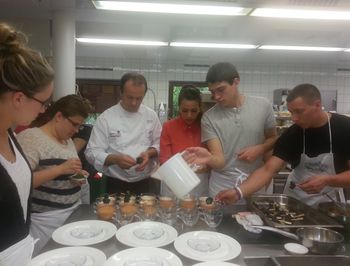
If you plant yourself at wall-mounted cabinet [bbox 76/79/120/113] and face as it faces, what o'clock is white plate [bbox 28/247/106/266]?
The white plate is roughly at 12 o'clock from the wall-mounted cabinet.

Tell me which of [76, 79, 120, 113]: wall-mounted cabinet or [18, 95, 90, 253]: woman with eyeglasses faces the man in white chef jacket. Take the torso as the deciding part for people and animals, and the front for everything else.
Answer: the wall-mounted cabinet

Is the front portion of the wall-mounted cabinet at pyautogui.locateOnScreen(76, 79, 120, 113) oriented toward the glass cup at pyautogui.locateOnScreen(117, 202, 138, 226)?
yes

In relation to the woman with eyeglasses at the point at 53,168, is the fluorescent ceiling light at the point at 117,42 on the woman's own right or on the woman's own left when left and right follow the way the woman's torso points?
on the woman's own left

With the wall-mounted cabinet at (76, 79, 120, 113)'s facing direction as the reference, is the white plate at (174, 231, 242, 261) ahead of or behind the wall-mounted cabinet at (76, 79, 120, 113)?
ahead

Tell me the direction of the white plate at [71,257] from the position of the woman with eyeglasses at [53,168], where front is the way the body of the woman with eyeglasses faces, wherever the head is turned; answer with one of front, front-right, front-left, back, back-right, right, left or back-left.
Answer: front-right

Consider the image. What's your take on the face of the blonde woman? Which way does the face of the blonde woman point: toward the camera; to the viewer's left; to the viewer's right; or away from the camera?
to the viewer's right

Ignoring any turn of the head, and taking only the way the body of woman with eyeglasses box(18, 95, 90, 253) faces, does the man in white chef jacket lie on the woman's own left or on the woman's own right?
on the woman's own left

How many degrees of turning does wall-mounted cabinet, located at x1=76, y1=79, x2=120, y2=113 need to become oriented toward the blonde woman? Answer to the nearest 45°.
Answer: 0° — it already faces them

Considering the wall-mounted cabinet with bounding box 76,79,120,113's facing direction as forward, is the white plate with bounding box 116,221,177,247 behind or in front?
in front
